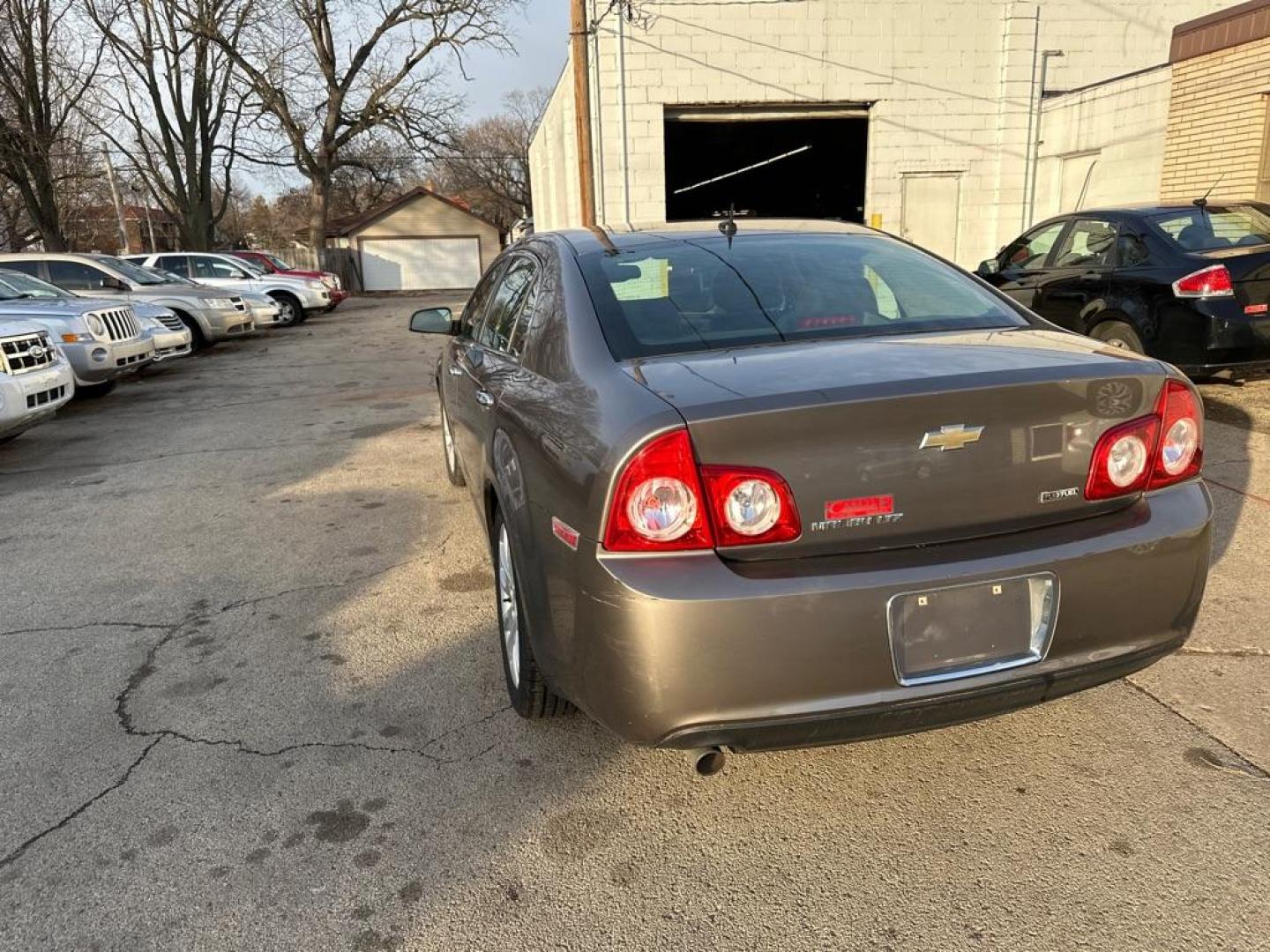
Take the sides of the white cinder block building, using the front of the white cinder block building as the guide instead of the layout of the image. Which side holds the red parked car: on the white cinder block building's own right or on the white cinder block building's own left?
on the white cinder block building's own right

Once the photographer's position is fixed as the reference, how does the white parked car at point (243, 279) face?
facing the viewer and to the right of the viewer

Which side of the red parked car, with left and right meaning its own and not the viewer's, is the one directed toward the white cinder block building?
front

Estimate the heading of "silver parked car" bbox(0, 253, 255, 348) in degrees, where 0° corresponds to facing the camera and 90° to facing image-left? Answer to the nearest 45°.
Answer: approximately 315°

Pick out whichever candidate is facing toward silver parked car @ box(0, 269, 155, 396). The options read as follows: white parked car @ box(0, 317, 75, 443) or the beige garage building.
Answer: the beige garage building

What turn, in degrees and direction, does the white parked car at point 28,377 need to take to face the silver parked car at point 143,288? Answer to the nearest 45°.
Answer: approximately 135° to its left

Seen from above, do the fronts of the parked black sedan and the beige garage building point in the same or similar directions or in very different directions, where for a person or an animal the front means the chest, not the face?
very different directions

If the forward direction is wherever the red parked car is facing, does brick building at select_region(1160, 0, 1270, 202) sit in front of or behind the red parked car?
in front

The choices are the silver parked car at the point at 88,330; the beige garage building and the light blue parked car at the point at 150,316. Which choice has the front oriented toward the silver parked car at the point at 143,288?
the beige garage building

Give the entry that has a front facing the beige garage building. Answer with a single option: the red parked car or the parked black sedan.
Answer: the parked black sedan

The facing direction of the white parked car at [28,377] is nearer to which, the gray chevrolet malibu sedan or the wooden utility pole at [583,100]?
the gray chevrolet malibu sedan

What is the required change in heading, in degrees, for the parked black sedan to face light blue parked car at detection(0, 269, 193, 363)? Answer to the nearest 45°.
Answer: approximately 45° to its left

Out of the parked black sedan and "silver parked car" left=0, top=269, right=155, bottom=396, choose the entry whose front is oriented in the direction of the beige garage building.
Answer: the parked black sedan
